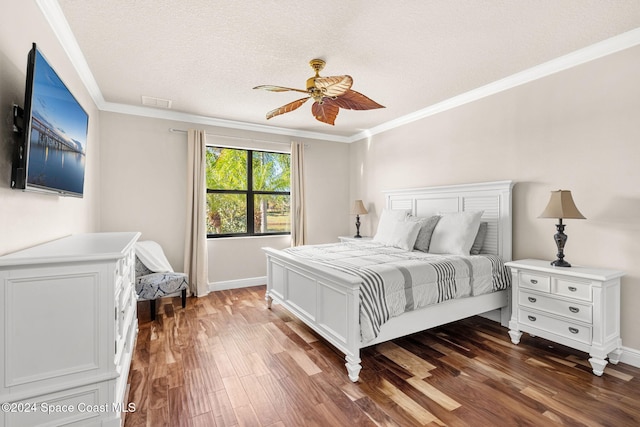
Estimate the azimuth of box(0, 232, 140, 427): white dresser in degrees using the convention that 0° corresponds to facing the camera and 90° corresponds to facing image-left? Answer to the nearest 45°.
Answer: approximately 270°

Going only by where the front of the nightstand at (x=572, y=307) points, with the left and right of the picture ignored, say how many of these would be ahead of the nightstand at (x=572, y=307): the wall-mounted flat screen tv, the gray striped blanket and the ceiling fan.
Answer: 3

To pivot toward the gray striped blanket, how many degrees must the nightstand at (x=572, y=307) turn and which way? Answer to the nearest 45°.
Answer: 0° — it already faces it

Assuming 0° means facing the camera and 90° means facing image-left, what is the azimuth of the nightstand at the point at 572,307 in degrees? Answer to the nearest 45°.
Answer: approximately 45°

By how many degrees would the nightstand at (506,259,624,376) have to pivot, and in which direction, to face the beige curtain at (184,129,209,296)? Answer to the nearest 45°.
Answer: approximately 45° to its right

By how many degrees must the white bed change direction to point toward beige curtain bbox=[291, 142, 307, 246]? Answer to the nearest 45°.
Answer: approximately 90° to its right

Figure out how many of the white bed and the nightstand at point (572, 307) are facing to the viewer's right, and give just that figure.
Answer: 0

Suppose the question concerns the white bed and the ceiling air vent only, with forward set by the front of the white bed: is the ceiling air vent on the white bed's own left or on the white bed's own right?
on the white bed's own right

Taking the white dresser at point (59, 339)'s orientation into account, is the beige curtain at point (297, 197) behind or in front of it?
in front

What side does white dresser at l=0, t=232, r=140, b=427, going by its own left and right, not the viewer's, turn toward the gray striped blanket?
front

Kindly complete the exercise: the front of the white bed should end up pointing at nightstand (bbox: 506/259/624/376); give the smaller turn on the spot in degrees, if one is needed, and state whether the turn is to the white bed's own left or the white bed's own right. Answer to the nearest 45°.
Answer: approximately 135° to the white bed's own left

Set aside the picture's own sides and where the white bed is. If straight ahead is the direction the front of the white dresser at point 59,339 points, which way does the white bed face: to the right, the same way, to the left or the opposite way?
the opposite way

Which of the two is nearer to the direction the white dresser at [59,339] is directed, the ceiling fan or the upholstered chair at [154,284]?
the ceiling fan

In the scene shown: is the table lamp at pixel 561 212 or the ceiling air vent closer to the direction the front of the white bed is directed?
the ceiling air vent
